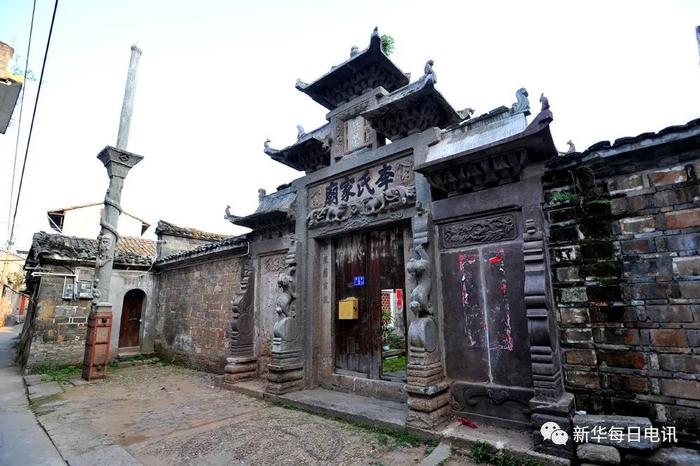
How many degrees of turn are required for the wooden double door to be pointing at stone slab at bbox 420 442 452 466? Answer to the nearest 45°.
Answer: approximately 45° to its left

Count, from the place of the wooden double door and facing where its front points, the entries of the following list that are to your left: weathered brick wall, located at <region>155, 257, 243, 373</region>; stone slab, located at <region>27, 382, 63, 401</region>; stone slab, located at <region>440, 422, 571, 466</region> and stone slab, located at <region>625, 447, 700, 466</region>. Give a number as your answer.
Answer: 2

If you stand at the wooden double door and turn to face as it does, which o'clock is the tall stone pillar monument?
The tall stone pillar monument is roughly at 2 o'clock from the wooden double door.

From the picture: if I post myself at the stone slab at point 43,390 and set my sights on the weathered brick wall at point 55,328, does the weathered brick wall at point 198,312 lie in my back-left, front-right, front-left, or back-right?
front-right

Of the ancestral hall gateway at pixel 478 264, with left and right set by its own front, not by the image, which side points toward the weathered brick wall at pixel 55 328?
right

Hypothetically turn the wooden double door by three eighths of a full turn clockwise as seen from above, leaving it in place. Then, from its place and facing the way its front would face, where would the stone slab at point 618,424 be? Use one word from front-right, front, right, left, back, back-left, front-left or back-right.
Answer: back-right

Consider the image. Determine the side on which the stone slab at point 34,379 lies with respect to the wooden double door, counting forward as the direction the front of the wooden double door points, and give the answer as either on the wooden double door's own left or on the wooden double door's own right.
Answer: on the wooden double door's own right

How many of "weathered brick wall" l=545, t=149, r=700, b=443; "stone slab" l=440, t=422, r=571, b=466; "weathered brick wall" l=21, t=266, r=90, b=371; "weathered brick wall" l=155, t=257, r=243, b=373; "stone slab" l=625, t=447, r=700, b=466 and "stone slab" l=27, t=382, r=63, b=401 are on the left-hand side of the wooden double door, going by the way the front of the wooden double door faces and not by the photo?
3

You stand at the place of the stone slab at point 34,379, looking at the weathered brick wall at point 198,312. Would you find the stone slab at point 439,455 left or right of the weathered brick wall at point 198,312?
right

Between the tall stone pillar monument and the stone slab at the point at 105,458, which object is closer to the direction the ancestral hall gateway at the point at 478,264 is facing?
the stone slab

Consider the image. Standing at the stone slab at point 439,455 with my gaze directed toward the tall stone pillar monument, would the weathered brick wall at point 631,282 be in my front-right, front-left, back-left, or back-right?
back-right

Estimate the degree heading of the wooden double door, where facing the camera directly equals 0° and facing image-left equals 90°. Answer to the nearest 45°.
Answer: approximately 45°

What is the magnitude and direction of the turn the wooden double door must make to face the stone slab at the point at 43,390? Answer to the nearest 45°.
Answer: approximately 45° to its right

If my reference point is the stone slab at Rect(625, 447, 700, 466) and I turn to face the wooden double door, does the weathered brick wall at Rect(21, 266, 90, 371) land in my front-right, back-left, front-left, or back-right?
front-left
